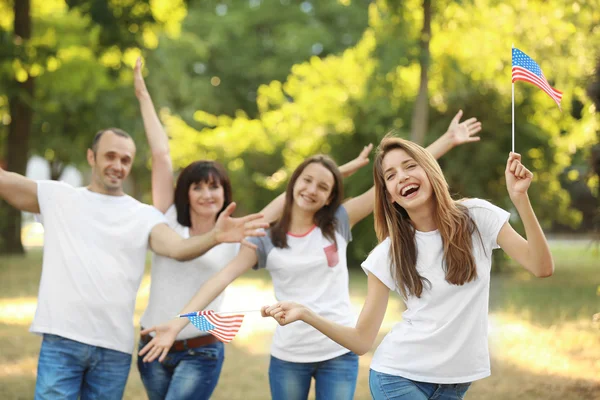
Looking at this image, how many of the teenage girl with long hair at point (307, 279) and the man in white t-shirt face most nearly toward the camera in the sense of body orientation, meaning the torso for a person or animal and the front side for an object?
2

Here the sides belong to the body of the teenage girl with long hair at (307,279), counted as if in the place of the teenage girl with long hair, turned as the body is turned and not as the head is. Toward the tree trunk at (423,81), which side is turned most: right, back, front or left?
back

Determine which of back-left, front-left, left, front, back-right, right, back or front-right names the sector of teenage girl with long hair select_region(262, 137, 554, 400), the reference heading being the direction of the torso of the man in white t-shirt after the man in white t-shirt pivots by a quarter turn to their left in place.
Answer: front-right

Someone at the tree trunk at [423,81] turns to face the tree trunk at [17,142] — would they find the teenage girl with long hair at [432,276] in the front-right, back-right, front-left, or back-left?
front-left

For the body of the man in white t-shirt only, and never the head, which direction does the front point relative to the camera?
toward the camera

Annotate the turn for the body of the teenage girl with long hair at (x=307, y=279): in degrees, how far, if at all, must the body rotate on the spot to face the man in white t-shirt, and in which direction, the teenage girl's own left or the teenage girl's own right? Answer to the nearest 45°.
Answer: approximately 90° to the teenage girl's own right

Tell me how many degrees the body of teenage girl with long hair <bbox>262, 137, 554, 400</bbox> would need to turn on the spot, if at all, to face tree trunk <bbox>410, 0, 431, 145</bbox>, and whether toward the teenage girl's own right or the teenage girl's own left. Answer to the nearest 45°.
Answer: approximately 180°

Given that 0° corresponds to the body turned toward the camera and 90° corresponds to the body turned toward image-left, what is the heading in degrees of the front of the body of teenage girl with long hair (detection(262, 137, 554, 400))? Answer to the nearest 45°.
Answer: approximately 0°

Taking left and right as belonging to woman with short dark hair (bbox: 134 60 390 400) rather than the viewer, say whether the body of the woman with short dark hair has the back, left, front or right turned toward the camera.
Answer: front
